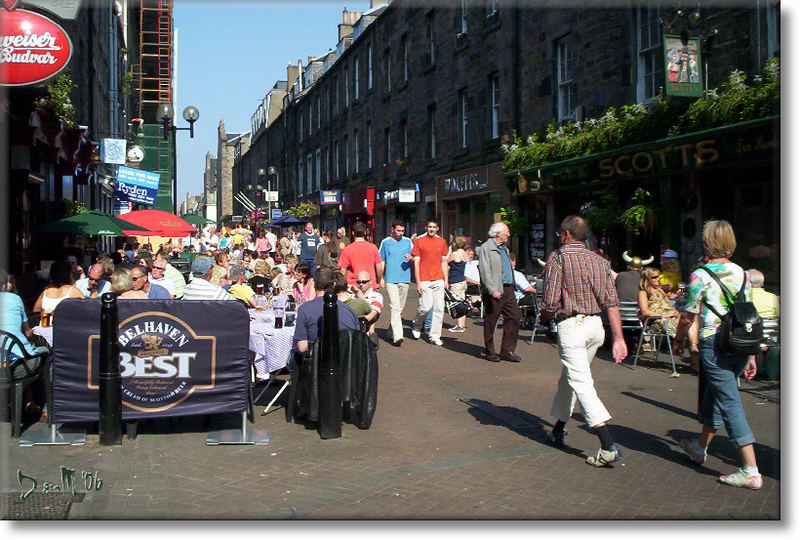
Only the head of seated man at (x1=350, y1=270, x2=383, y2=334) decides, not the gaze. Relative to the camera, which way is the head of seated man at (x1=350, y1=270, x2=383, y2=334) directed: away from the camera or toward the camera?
toward the camera

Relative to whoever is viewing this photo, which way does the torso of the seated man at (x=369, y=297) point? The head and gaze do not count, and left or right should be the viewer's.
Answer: facing the viewer and to the left of the viewer

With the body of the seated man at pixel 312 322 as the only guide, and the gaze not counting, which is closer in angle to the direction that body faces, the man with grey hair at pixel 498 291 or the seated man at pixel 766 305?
the man with grey hair

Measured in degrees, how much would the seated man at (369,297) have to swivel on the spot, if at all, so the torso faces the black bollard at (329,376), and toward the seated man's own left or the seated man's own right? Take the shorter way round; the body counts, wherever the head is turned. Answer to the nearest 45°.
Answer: approximately 45° to the seated man's own left

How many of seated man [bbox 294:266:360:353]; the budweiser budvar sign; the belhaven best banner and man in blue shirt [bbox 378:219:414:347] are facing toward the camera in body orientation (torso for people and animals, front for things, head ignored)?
3

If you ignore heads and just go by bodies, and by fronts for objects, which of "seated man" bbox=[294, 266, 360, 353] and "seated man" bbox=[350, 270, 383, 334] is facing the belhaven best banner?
"seated man" bbox=[350, 270, 383, 334]

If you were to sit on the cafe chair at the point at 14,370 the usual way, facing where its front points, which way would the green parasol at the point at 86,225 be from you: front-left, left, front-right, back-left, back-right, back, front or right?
front-left

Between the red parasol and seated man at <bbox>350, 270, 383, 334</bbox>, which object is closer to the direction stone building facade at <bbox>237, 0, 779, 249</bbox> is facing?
the red parasol

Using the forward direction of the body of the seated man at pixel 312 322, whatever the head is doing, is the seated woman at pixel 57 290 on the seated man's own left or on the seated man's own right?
on the seated man's own left

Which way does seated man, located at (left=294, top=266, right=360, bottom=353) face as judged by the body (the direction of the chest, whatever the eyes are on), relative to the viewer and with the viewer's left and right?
facing away from the viewer

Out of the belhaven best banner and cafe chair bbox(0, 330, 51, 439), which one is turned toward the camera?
the belhaven best banner

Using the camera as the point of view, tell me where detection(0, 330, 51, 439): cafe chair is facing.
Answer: facing away from the viewer and to the right of the viewer

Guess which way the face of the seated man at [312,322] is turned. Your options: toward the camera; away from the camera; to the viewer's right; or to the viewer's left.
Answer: away from the camera

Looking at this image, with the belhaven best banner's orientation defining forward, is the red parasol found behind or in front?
behind

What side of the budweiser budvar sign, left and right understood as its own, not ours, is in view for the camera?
front

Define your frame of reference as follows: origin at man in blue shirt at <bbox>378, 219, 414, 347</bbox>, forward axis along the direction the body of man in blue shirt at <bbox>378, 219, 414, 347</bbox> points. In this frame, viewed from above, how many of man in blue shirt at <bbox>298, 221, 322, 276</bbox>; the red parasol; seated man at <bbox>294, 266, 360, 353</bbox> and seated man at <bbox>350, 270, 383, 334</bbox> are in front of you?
2

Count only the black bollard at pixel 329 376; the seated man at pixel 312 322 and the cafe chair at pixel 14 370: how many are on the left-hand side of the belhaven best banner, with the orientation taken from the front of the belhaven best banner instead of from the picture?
2

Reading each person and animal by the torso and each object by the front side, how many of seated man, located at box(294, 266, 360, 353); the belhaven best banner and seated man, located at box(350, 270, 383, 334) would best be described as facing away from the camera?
1

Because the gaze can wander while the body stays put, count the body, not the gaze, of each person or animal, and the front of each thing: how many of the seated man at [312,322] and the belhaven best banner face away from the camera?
1

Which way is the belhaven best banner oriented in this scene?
toward the camera

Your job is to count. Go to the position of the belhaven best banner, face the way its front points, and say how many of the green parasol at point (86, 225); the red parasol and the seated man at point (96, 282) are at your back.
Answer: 3
